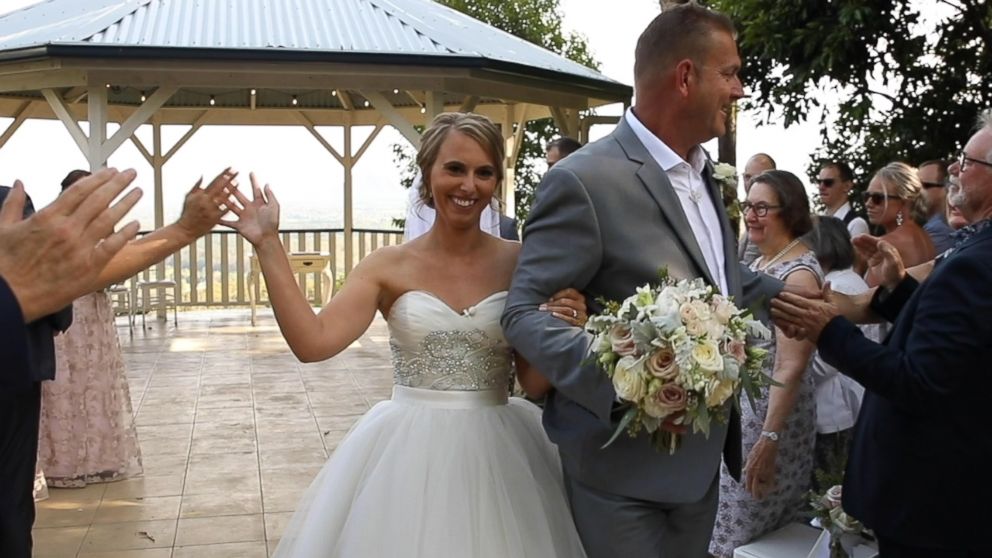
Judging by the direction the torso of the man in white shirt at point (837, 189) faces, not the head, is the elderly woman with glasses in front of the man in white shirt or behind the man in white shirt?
in front

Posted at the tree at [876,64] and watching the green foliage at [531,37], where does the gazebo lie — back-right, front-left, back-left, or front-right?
front-left

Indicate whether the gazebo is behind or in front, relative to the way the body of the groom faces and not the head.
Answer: behind

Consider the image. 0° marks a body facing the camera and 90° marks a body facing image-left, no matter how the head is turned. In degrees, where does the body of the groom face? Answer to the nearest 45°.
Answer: approximately 315°

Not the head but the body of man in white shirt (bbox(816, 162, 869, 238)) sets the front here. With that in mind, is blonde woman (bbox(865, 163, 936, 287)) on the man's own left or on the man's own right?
on the man's own left

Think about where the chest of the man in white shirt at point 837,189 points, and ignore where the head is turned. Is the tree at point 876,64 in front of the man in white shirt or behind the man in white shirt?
behind

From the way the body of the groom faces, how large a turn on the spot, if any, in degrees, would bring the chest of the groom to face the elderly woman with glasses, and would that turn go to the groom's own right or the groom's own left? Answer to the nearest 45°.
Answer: approximately 135° to the groom's own left

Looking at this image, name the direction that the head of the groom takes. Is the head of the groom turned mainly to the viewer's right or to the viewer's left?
to the viewer's right

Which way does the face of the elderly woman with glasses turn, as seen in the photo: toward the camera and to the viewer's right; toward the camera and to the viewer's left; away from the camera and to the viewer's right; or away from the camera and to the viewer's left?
toward the camera and to the viewer's left

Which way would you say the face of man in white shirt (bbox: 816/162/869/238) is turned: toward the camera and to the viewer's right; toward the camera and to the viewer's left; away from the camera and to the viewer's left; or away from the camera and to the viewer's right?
toward the camera and to the viewer's left

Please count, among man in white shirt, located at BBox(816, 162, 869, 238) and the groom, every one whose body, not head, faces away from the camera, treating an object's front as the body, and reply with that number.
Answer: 0

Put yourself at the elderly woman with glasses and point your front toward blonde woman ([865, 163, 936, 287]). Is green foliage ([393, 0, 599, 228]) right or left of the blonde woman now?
left

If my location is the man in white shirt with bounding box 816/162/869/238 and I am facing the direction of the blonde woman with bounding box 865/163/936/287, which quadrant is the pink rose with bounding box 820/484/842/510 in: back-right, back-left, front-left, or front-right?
front-right
